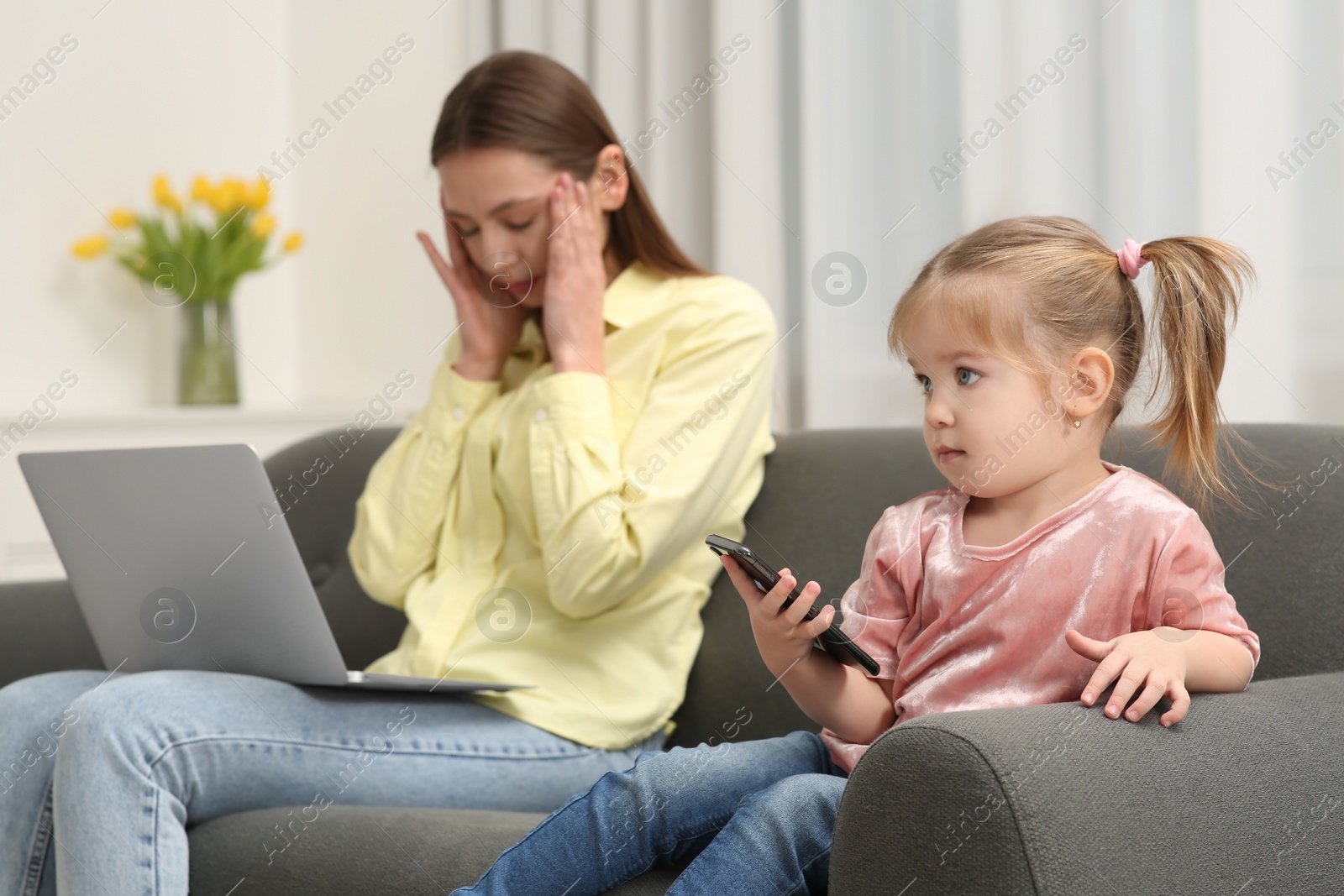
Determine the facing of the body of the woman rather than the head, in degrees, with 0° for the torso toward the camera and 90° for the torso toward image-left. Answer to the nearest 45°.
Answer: approximately 45°

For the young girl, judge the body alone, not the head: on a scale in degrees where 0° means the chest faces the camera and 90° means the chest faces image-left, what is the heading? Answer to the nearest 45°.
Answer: approximately 45°

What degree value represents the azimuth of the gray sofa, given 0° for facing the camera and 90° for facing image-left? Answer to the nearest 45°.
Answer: approximately 45°

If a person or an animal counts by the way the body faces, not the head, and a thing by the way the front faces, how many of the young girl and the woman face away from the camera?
0

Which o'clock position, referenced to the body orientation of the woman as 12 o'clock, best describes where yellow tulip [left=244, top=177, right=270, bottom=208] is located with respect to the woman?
The yellow tulip is roughly at 4 o'clock from the woman.

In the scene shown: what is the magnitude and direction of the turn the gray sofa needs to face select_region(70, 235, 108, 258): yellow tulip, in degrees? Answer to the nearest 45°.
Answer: approximately 90° to its right

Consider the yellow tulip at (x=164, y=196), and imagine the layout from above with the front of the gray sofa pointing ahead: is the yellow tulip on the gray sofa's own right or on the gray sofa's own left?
on the gray sofa's own right

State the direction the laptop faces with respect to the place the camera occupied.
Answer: facing away from the viewer and to the right of the viewer

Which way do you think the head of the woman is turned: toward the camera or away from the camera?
toward the camera

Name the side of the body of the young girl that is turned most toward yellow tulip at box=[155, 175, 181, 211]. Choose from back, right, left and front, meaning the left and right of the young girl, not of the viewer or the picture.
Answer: right

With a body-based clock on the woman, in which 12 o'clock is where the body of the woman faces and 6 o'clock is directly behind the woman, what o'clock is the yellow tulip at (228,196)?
The yellow tulip is roughly at 4 o'clock from the woman.

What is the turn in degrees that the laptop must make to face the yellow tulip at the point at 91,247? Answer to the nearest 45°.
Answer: approximately 45° to its left

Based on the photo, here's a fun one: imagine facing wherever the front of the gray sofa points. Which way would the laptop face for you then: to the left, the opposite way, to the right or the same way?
the opposite way

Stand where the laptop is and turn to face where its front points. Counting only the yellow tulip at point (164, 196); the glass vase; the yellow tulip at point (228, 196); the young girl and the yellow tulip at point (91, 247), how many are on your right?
1

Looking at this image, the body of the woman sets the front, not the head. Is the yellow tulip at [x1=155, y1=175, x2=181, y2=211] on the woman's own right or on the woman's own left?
on the woman's own right
